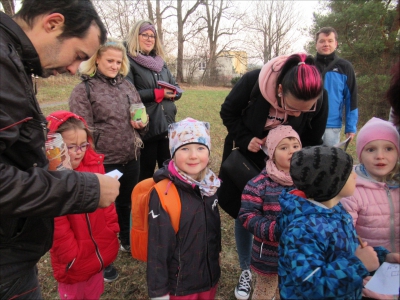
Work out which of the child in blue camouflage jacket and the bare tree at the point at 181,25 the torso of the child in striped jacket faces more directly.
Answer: the child in blue camouflage jacket

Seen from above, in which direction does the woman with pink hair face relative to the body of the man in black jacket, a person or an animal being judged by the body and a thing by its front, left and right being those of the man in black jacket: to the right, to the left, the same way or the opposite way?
to the right

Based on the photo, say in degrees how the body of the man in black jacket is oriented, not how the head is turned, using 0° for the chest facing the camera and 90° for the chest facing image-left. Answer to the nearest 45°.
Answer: approximately 270°

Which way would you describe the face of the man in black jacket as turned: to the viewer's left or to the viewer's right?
to the viewer's right

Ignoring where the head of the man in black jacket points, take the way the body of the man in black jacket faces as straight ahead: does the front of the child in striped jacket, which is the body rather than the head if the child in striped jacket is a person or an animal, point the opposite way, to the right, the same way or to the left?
to the right

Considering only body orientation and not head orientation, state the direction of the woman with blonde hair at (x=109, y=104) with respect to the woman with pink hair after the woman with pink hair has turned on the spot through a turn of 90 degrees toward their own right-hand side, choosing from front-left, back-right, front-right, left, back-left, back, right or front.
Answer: front-right

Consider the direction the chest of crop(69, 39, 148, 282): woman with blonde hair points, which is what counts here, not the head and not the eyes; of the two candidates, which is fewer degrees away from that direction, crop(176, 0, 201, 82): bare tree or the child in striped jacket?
the child in striped jacket

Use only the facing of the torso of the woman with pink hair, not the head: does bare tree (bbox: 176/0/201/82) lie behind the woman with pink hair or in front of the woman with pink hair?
behind

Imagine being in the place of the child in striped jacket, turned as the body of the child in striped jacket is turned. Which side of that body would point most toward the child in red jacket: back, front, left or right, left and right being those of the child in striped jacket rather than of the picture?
right
